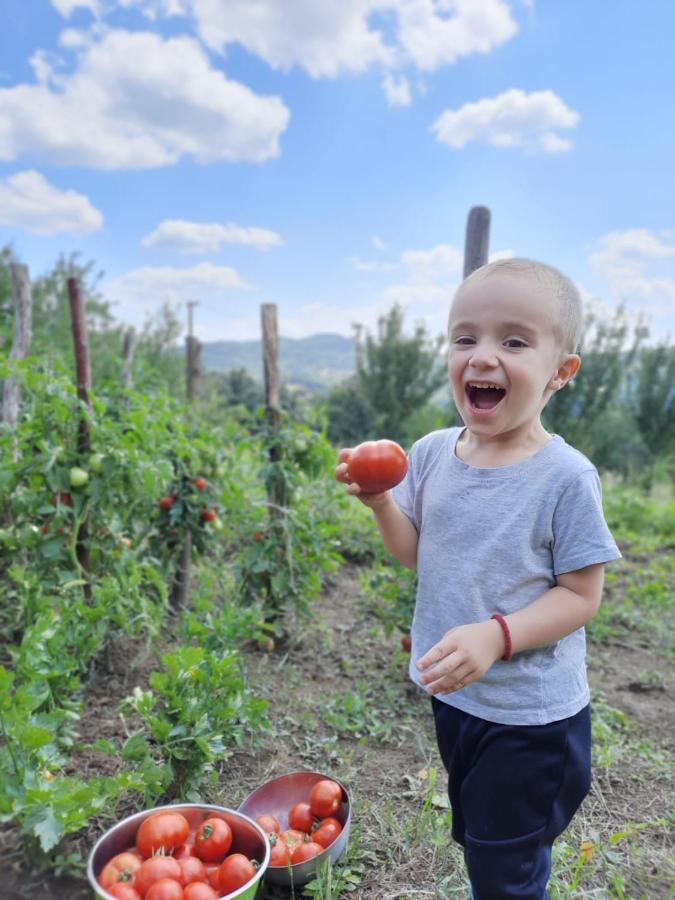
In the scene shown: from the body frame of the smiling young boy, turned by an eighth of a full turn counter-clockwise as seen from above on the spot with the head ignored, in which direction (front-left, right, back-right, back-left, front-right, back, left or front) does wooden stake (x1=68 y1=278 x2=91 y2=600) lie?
back-right

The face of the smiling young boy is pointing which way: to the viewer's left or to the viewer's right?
to the viewer's left

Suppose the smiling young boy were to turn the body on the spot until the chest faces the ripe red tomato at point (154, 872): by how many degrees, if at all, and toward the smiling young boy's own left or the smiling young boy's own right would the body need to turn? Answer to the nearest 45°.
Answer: approximately 45° to the smiling young boy's own right

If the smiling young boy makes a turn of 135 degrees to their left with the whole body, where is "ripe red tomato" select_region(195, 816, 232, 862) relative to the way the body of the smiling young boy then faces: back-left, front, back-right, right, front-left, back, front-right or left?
back

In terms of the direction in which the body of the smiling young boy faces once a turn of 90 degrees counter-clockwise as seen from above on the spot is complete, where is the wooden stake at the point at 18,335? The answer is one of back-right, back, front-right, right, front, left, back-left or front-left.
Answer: back

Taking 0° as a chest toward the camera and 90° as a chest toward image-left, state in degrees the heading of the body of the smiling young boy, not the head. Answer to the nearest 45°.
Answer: approximately 45°
